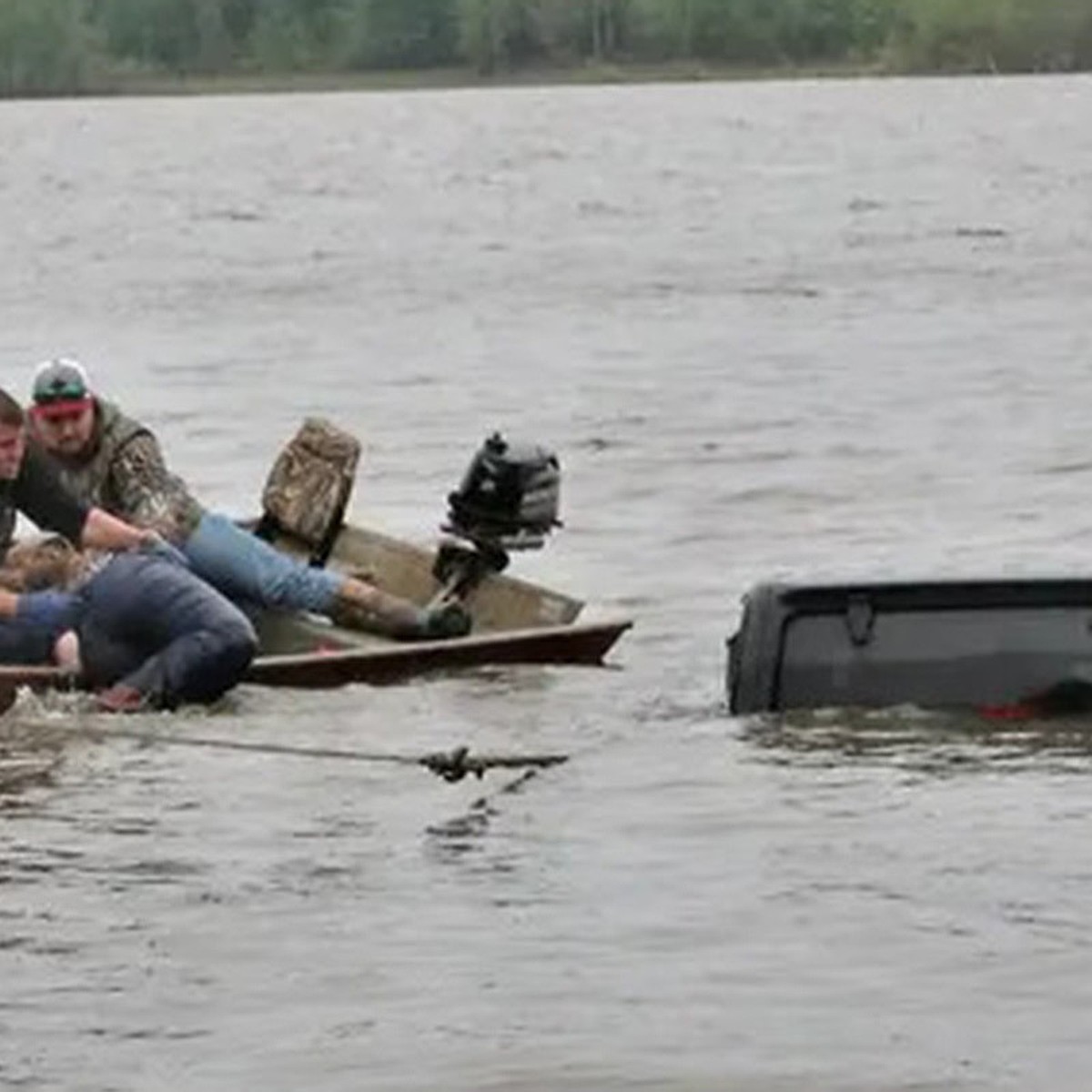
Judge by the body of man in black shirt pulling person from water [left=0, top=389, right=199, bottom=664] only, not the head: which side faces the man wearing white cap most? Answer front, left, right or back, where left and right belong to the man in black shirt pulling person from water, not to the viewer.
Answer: left
